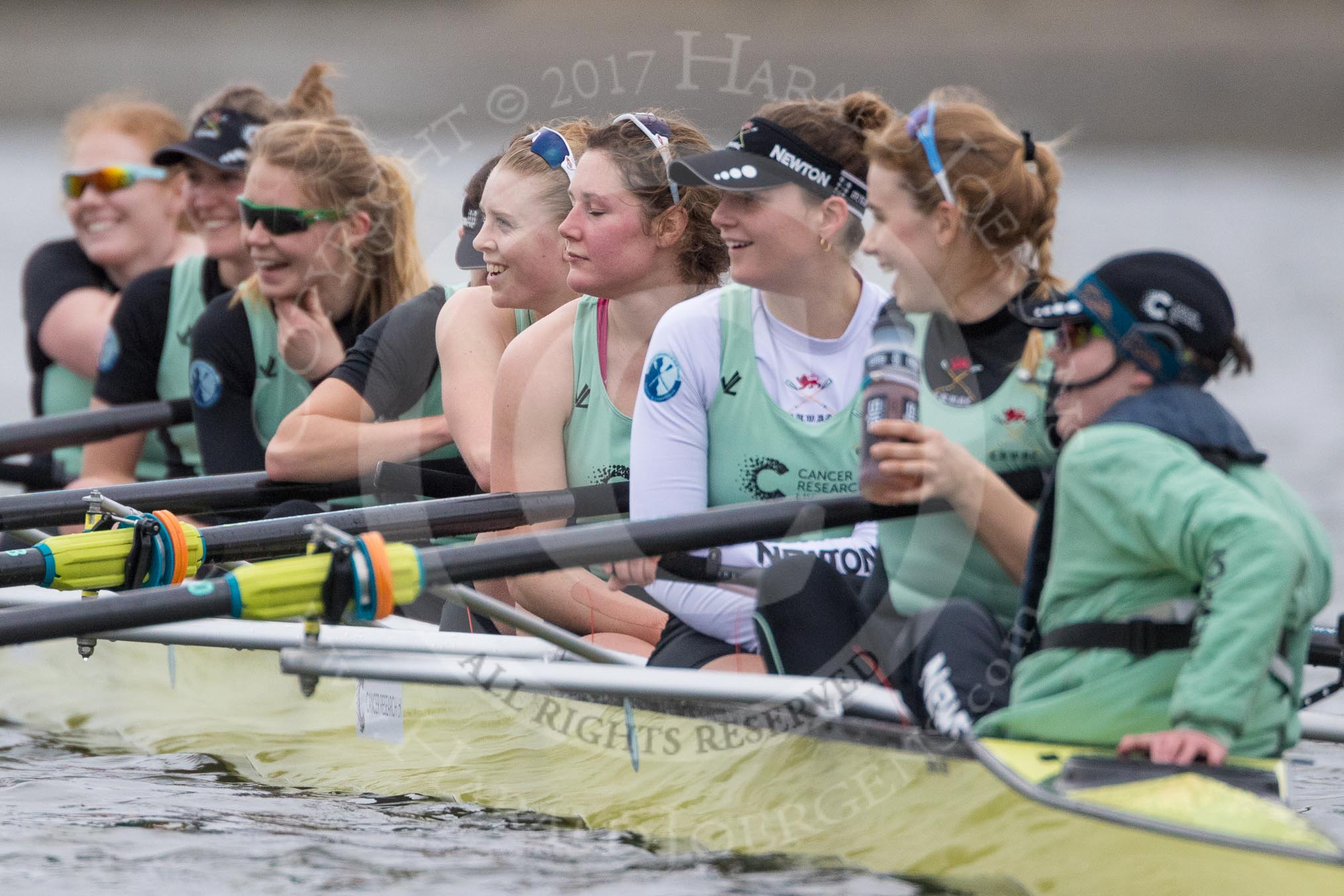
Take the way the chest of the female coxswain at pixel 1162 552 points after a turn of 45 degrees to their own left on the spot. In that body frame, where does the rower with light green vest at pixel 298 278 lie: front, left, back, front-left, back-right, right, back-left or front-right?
right

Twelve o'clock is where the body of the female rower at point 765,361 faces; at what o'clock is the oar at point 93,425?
The oar is roughly at 6 o'clock from the female rower.

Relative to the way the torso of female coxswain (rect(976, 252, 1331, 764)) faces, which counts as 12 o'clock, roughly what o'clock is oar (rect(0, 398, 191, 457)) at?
The oar is roughly at 1 o'clock from the female coxswain.

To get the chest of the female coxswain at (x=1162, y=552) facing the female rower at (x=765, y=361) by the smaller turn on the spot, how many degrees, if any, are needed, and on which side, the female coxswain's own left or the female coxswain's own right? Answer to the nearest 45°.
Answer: approximately 45° to the female coxswain's own right

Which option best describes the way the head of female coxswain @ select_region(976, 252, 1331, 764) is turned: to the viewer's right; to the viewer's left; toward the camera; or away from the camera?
to the viewer's left

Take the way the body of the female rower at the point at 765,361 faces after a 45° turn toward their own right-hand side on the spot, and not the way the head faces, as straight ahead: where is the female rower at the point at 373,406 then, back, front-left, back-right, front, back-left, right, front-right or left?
back-right

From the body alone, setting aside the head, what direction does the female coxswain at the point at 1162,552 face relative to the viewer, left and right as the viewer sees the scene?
facing to the left of the viewer

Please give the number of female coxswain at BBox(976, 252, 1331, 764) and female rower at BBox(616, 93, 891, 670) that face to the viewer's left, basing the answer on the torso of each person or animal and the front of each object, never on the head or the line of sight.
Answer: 1

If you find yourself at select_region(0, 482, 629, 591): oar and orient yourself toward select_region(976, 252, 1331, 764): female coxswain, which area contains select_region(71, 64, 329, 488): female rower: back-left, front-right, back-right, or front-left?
back-left

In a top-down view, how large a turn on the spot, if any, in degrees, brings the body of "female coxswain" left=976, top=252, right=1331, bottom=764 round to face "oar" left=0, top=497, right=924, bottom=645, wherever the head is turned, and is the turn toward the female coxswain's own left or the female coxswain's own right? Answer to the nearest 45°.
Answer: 0° — they already face it

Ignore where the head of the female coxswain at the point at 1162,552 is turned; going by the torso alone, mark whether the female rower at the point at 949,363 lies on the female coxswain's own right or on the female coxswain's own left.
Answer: on the female coxswain's own right

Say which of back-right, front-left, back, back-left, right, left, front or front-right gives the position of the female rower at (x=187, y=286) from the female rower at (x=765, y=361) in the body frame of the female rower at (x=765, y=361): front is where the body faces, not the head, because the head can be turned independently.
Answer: back

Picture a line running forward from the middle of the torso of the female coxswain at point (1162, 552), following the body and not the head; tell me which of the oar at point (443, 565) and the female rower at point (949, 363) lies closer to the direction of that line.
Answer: the oar
